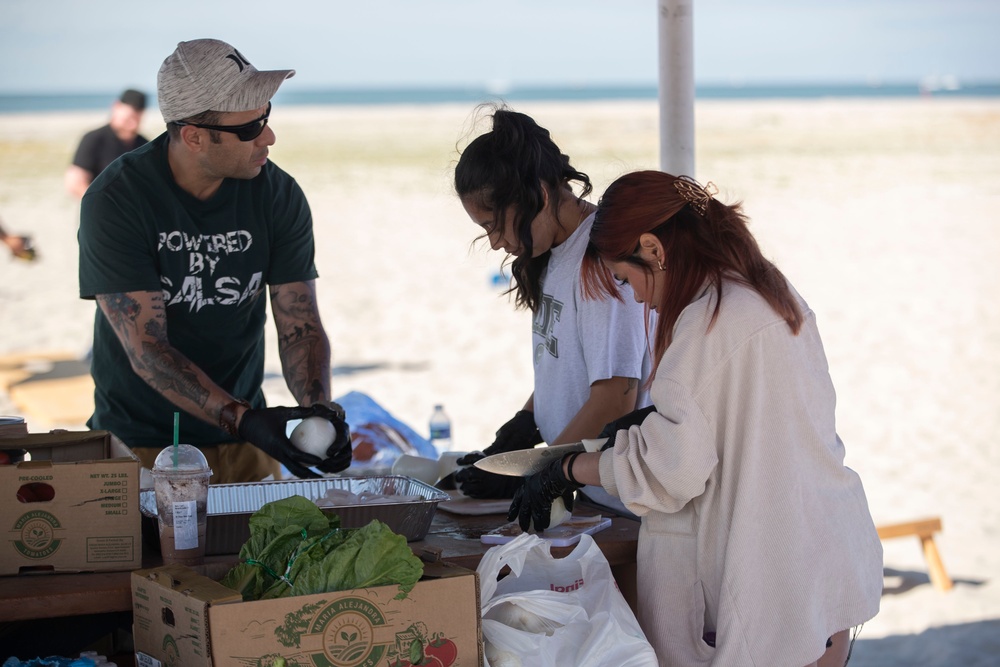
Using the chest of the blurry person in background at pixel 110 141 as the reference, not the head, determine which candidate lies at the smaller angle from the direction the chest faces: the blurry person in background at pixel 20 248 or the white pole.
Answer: the white pole

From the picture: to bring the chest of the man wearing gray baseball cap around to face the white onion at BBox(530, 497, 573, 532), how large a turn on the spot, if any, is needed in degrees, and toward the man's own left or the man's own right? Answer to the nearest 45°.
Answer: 0° — they already face it

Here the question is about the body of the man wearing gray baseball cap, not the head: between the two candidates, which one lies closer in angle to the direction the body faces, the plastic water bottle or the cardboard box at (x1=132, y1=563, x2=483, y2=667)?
the cardboard box

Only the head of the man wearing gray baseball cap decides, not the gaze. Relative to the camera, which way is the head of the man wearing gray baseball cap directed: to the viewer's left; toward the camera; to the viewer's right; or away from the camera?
to the viewer's right

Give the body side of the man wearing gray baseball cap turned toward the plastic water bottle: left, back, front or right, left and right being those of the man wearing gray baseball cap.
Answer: left

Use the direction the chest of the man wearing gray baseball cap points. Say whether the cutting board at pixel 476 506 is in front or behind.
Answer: in front

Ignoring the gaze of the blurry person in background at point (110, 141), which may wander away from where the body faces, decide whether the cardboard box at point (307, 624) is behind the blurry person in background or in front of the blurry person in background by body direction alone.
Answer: in front

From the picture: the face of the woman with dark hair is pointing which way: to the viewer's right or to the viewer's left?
to the viewer's left

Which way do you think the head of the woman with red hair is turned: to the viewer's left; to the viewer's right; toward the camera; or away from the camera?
to the viewer's left

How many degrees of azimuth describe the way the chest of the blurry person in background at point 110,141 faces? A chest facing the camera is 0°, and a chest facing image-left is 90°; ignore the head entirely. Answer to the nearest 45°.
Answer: approximately 315°

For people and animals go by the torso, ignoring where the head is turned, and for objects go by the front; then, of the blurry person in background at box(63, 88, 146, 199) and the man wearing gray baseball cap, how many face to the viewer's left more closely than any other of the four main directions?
0

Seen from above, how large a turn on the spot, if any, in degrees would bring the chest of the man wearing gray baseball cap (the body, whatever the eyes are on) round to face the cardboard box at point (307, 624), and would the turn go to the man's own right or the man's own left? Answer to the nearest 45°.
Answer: approximately 45° to the man's own right

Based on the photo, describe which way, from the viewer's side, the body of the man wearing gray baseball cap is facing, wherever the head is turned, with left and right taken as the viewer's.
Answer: facing the viewer and to the right of the viewer
